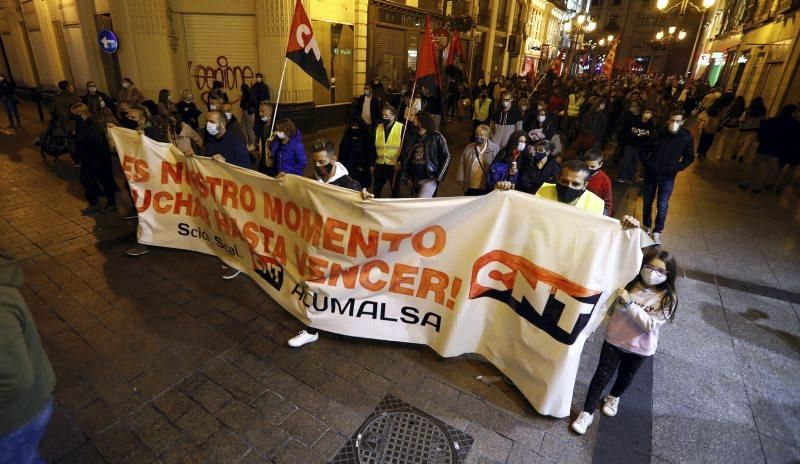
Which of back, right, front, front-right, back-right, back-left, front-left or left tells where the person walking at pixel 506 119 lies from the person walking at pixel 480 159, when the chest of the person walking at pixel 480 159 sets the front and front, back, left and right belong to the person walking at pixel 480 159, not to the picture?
back

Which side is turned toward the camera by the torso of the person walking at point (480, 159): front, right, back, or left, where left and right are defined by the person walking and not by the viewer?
front

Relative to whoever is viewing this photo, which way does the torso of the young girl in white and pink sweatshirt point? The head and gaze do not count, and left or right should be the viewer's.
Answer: facing the viewer and to the left of the viewer

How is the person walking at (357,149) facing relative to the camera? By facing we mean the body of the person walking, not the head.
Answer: toward the camera

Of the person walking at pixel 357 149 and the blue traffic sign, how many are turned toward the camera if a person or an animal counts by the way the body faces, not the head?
2

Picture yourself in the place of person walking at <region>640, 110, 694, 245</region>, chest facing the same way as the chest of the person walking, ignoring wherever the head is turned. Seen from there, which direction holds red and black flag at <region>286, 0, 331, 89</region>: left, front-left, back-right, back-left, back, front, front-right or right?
front-right

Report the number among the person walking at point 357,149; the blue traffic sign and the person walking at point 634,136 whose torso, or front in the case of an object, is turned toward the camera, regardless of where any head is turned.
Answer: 3

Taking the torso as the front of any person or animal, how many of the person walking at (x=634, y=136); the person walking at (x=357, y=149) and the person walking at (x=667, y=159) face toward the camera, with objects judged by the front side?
3

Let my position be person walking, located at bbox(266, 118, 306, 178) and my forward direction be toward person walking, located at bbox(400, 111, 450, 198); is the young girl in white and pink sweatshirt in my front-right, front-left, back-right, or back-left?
front-right

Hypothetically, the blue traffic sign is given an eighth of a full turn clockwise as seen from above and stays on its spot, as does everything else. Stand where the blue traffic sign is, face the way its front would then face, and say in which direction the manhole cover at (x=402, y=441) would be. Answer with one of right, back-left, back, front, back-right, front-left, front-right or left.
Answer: front-left

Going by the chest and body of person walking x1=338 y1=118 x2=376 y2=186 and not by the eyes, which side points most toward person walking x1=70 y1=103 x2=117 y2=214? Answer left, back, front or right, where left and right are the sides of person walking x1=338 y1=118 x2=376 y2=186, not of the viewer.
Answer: right

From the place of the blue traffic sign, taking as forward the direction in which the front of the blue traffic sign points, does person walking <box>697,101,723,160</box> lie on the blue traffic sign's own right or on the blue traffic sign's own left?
on the blue traffic sign's own left

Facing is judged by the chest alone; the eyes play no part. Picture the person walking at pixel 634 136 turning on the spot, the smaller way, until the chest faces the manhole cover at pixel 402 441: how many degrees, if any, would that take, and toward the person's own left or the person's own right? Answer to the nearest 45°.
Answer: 0° — they already face it

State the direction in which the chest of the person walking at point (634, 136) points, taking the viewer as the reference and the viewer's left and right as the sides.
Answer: facing the viewer

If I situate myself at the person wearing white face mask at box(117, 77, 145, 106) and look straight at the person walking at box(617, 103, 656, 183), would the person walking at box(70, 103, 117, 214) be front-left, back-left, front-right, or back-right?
front-right
